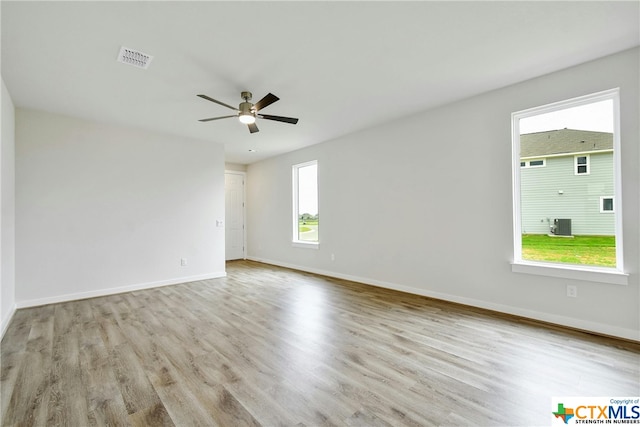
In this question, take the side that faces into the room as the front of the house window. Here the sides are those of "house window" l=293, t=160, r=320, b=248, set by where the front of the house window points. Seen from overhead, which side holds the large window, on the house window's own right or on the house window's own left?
on the house window's own left

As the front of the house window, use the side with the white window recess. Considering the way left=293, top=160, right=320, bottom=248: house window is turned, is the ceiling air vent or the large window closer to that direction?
the ceiling air vent

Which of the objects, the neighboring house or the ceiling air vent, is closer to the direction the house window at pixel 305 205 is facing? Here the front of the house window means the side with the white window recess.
the ceiling air vent

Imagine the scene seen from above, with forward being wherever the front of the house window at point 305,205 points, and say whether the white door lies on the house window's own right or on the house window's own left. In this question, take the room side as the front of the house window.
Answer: on the house window's own right

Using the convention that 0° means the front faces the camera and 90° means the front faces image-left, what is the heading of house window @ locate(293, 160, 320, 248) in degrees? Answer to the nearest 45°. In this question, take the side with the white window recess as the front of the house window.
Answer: approximately 45°

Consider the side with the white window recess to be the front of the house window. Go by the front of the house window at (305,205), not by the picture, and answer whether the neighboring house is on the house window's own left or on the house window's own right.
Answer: on the house window's own left
